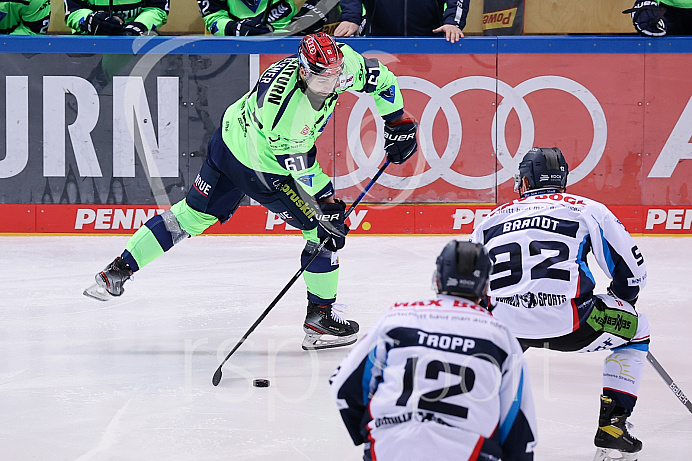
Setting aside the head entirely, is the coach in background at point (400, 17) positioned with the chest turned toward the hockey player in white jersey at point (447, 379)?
yes

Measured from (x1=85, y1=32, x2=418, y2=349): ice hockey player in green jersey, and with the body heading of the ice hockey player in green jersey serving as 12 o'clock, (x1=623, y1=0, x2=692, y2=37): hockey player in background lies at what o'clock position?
The hockey player in background is roughly at 9 o'clock from the ice hockey player in green jersey.

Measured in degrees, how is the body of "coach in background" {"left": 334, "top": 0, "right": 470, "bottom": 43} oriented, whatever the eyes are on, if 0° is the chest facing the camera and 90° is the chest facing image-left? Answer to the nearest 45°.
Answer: approximately 0°

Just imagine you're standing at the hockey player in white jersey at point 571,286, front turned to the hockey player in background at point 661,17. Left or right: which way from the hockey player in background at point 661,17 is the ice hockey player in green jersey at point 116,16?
left

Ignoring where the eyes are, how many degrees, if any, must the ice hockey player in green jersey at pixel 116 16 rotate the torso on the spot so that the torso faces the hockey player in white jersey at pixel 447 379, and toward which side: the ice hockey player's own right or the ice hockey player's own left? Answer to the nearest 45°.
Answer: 0° — they already face them

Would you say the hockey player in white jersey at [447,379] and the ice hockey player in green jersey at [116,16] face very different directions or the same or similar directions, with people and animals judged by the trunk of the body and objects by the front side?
very different directions

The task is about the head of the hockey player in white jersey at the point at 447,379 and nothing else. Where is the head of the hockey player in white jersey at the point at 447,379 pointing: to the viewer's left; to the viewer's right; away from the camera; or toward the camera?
away from the camera

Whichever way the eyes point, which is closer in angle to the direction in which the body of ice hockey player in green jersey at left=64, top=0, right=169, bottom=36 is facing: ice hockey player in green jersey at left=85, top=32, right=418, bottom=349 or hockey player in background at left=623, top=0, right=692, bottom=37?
the ice hockey player in green jersey

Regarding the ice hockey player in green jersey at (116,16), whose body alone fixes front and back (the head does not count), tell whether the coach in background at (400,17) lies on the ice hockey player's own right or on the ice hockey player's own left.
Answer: on the ice hockey player's own left

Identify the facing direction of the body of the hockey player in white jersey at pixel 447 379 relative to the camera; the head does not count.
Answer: away from the camera

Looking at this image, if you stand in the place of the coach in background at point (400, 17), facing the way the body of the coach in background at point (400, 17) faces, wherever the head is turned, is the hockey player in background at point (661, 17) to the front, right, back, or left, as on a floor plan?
left

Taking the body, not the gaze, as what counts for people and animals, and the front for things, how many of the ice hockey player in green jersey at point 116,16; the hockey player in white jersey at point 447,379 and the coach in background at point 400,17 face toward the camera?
2

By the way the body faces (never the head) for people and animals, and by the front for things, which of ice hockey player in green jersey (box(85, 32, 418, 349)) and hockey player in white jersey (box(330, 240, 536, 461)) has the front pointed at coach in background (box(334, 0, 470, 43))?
the hockey player in white jersey
